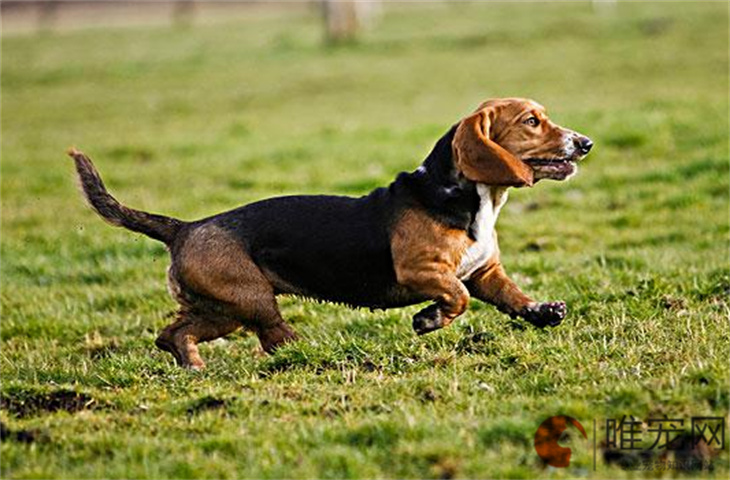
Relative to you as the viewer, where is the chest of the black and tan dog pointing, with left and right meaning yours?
facing to the right of the viewer
